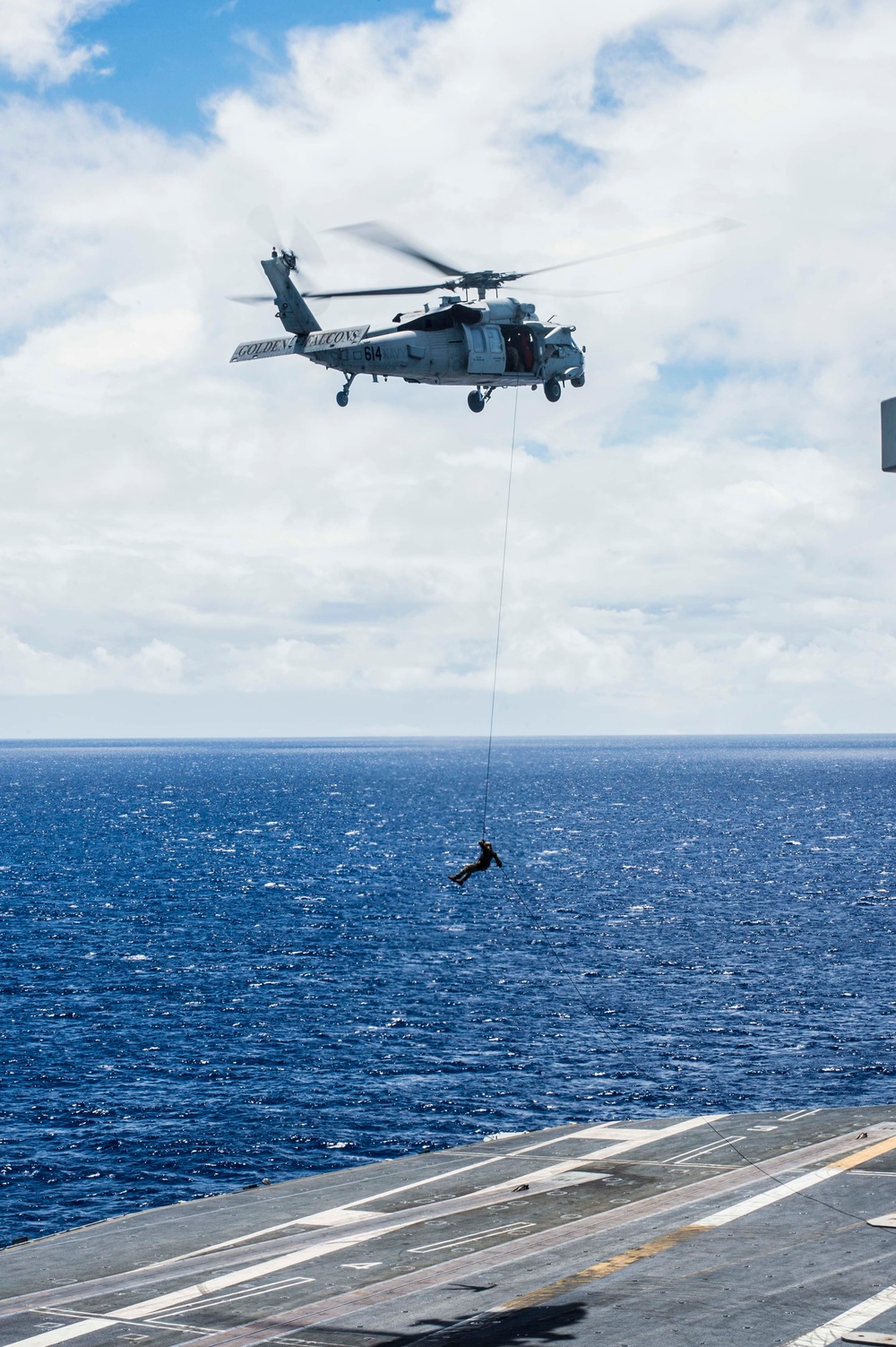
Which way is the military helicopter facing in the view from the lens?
facing away from the viewer and to the right of the viewer
